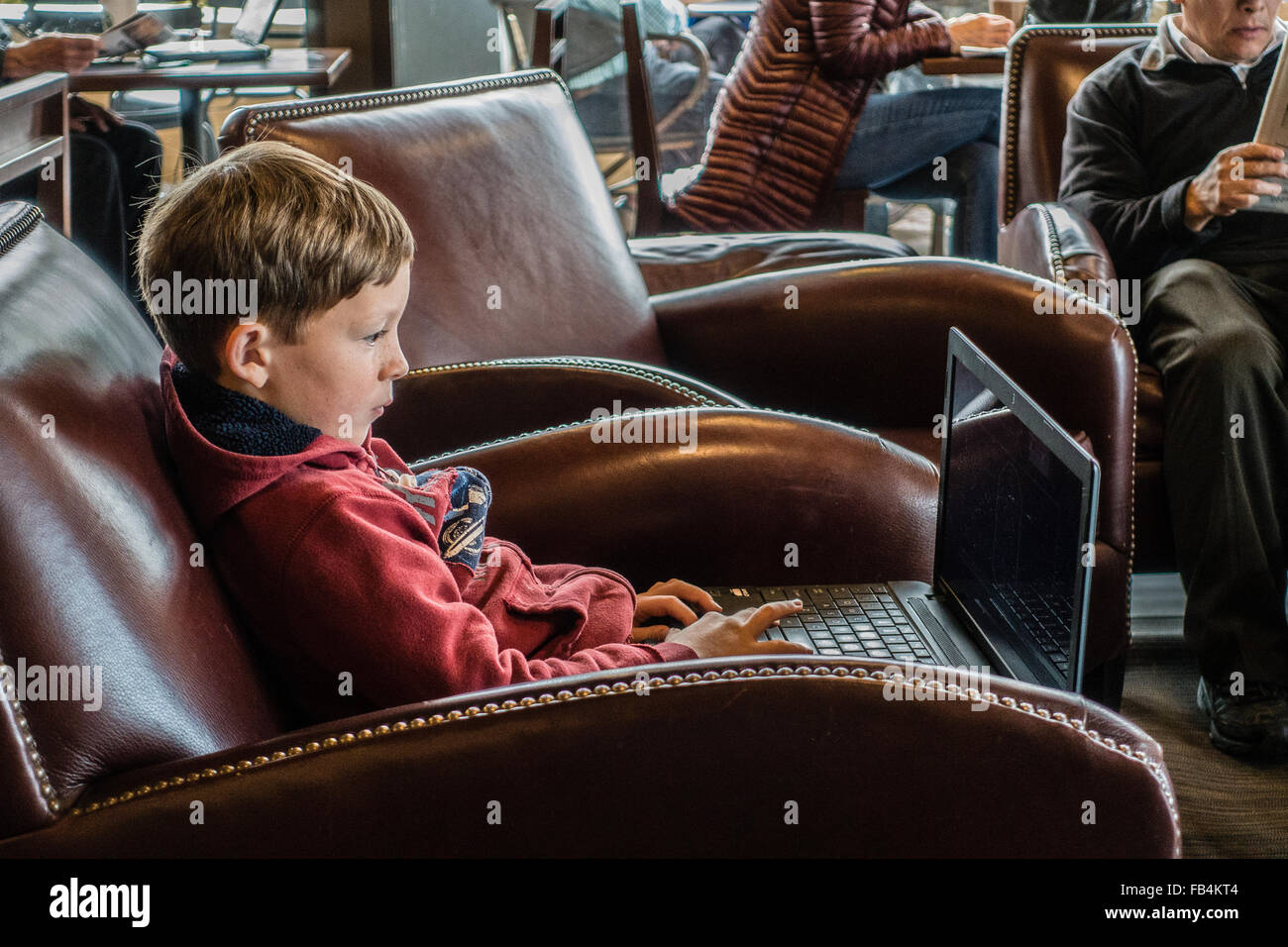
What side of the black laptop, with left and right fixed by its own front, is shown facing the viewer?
left

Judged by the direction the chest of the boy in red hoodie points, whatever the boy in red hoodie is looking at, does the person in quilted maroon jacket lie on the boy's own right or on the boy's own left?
on the boy's own left

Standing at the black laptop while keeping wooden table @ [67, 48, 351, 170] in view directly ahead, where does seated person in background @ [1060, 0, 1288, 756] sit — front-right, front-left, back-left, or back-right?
front-right

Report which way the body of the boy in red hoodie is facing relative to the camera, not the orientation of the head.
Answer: to the viewer's right

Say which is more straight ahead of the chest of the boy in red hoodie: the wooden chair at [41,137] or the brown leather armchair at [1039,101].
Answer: the brown leather armchair

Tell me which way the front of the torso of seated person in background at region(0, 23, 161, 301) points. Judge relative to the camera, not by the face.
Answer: to the viewer's right

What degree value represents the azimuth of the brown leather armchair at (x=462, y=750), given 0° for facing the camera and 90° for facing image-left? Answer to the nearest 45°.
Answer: approximately 270°

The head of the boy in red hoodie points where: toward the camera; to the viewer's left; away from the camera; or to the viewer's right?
to the viewer's right

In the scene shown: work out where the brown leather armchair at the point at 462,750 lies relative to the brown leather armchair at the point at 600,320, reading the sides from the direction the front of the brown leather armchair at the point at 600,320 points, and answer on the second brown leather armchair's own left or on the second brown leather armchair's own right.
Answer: on the second brown leather armchair's own right

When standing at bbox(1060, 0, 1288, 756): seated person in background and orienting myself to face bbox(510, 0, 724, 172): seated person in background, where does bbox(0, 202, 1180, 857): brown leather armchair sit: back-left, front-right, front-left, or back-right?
back-left

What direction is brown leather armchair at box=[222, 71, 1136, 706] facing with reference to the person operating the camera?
facing the viewer and to the right of the viewer

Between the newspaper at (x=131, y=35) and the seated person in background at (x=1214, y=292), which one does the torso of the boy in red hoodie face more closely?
the seated person in background

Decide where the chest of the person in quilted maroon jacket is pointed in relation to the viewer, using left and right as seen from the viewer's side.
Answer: facing to the right of the viewer

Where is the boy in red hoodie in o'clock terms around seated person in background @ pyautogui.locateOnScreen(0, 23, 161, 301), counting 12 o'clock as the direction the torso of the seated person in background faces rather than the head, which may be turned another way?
The boy in red hoodie is roughly at 3 o'clock from the seated person in background.

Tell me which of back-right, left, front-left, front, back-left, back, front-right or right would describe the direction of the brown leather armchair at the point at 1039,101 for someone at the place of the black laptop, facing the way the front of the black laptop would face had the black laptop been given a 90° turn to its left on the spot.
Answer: back
